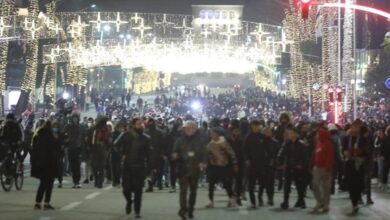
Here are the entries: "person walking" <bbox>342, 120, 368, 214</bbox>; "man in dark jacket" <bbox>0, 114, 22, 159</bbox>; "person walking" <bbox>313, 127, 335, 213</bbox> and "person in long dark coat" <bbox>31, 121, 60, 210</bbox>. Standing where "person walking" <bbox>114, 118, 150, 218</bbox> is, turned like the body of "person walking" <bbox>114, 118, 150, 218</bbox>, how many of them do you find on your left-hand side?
2

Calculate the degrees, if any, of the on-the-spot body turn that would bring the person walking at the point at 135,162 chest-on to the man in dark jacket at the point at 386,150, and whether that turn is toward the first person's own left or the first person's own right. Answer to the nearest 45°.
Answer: approximately 135° to the first person's own left

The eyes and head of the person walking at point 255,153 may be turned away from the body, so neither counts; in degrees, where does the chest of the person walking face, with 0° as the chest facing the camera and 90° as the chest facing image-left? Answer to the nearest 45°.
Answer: approximately 0°

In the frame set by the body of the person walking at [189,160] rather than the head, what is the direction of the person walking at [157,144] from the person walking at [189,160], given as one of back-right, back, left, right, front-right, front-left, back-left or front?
back

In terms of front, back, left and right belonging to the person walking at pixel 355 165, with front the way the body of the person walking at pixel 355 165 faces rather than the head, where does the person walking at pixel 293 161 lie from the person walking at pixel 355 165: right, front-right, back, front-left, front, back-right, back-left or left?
right

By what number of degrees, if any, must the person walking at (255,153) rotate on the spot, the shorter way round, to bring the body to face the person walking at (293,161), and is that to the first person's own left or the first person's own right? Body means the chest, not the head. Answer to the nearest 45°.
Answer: approximately 90° to the first person's own left

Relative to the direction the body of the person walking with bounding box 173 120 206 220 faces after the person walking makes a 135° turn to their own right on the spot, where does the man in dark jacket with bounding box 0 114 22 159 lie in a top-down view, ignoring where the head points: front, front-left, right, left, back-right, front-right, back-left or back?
front

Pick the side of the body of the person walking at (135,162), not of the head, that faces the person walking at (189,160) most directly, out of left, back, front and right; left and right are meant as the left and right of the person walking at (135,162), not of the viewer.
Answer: left

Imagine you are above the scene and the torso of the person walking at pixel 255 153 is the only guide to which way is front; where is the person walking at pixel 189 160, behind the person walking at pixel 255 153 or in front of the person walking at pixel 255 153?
in front
